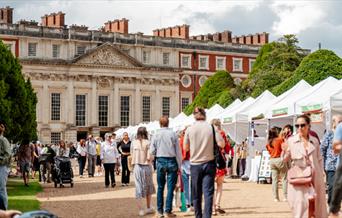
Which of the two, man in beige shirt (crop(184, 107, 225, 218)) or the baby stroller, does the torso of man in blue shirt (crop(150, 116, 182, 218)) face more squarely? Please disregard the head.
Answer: the baby stroller

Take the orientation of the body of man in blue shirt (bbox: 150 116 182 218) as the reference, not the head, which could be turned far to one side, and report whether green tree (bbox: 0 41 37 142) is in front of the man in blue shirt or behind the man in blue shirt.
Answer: in front

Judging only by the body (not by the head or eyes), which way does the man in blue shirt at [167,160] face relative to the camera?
away from the camera

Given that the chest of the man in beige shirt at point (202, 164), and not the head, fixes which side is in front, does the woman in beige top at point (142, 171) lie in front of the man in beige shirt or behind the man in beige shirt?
in front

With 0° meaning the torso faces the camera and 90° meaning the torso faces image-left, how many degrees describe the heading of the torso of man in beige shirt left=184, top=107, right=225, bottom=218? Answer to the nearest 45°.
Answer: approximately 180°

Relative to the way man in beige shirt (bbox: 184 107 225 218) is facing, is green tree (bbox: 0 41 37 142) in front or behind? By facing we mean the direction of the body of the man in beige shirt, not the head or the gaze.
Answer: in front

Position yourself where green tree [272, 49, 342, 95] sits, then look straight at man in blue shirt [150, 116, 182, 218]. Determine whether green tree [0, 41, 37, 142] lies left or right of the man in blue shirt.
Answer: right
